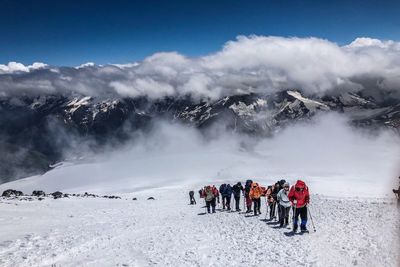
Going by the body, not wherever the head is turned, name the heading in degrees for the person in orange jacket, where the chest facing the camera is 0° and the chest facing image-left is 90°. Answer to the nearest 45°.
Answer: approximately 0°

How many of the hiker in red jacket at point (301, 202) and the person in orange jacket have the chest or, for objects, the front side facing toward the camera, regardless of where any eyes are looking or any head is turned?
2

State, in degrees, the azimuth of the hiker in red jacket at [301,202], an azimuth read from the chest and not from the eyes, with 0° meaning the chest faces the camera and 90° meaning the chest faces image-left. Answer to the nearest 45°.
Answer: approximately 0°

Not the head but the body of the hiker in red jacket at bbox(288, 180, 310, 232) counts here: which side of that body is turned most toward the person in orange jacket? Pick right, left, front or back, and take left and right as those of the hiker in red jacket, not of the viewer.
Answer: back
